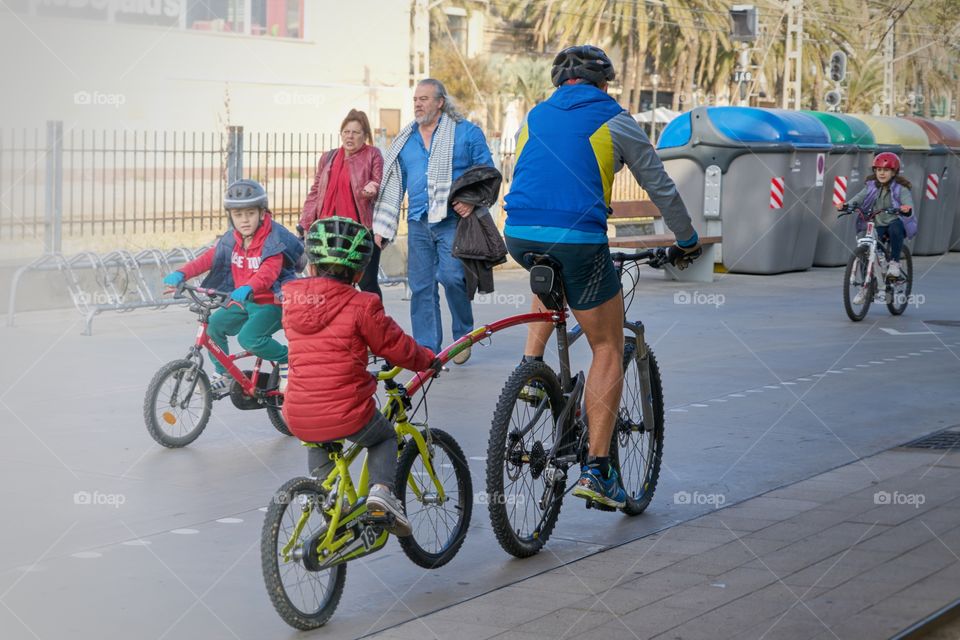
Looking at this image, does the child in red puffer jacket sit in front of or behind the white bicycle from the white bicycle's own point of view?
in front

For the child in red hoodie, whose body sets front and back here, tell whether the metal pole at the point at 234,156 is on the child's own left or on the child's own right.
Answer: on the child's own right

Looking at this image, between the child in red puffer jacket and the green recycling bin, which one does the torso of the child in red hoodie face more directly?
the child in red puffer jacket

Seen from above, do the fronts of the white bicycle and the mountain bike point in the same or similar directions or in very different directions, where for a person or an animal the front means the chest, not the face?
very different directions

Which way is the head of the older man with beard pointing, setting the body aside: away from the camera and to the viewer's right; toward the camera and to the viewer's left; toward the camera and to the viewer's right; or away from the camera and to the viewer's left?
toward the camera and to the viewer's left

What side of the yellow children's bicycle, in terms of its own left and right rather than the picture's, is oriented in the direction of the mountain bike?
front

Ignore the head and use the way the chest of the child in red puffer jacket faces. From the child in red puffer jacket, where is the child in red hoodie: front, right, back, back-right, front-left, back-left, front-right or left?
front-left

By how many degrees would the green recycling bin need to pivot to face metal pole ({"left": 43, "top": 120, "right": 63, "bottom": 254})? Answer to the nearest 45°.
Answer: approximately 90° to its right

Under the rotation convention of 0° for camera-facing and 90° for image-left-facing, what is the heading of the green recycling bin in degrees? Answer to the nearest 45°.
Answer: approximately 315°

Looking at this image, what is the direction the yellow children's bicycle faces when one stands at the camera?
facing away from the viewer and to the right of the viewer

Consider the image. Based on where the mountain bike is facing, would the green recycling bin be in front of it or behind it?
in front

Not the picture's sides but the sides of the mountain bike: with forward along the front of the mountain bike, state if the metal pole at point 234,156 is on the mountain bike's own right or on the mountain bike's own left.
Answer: on the mountain bike's own left

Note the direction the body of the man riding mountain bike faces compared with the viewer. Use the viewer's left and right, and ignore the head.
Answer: facing away from the viewer and to the right of the viewer

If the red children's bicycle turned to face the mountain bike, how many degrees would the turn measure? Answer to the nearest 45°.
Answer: approximately 90° to its left

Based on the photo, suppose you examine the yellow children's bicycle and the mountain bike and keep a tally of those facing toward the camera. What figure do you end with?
0

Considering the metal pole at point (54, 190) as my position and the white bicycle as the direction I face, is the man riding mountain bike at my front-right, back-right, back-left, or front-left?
front-right
